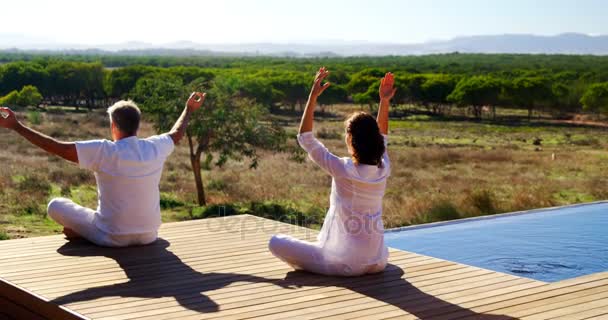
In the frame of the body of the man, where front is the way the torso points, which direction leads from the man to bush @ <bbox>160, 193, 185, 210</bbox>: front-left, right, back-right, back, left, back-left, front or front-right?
front-right

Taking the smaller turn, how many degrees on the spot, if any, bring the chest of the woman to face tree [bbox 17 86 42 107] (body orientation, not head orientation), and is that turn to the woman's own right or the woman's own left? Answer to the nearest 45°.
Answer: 0° — they already face it

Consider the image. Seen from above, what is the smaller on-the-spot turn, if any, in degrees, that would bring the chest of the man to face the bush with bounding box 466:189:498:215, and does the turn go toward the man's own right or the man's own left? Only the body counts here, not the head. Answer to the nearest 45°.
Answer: approximately 90° to the man's own right

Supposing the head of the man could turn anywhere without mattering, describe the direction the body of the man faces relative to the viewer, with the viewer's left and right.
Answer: facing away from the viewer and to the left of the viewer

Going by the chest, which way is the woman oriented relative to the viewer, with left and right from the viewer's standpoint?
facing away from the viewer and to the left of the viewer

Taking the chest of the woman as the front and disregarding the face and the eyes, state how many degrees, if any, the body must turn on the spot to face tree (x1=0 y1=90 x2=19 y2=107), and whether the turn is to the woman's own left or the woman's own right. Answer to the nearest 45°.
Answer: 0° — they already face it

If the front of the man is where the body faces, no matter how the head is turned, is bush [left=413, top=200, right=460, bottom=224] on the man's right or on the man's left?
on the man's right
